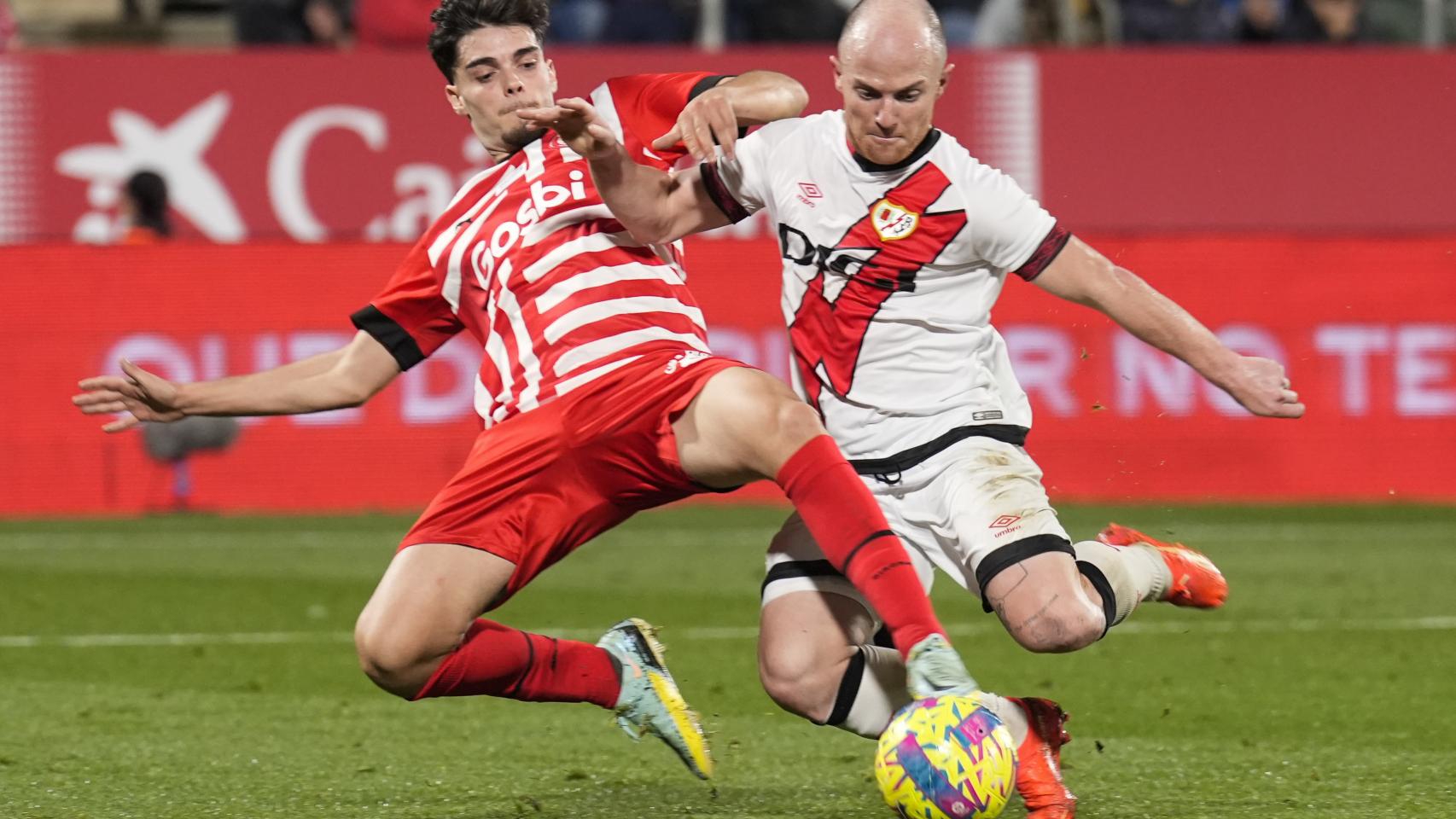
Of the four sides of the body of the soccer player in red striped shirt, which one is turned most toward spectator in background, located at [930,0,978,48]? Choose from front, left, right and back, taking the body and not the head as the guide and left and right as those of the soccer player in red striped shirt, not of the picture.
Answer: back

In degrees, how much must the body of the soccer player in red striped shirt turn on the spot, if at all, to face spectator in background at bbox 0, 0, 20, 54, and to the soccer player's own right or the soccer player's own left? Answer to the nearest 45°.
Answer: approximately 180°

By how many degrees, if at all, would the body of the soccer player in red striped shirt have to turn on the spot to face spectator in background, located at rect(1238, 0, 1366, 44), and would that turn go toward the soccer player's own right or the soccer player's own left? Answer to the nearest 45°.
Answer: approximately 135° to the soccer player's own left

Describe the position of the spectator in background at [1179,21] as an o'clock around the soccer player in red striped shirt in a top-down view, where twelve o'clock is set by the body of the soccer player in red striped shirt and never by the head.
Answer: The spectator in background is roughly at 7 o'clock from the soccer player in red striped shirt.

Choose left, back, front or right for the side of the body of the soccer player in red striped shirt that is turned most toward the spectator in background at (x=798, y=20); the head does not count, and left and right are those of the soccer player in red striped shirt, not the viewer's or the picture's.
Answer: back

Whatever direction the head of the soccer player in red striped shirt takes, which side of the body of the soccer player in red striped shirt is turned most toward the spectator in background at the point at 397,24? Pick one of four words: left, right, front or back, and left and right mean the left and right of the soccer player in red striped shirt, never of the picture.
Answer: back

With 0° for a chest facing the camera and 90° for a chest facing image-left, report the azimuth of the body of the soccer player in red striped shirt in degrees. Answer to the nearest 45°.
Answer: approximately 0°

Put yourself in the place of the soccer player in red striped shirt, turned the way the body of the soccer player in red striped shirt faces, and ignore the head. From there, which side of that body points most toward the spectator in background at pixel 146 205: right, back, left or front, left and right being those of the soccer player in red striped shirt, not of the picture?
back

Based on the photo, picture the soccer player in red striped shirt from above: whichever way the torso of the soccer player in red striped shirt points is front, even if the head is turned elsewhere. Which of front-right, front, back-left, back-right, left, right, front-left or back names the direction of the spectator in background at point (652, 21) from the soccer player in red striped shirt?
back

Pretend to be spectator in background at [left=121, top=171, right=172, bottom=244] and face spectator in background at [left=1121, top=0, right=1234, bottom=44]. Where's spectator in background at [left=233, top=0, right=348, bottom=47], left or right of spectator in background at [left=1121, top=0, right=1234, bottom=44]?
left

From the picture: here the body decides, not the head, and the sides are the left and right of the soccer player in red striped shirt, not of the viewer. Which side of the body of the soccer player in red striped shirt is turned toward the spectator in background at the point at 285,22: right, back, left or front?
back

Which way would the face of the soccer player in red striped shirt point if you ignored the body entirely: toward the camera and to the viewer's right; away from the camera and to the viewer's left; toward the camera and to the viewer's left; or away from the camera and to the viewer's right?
toward the camera and to the viewer's right

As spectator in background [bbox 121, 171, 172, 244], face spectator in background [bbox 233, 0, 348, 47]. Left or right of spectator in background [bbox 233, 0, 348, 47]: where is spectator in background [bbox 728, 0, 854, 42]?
right

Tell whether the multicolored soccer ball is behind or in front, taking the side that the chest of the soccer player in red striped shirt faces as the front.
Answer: in front
